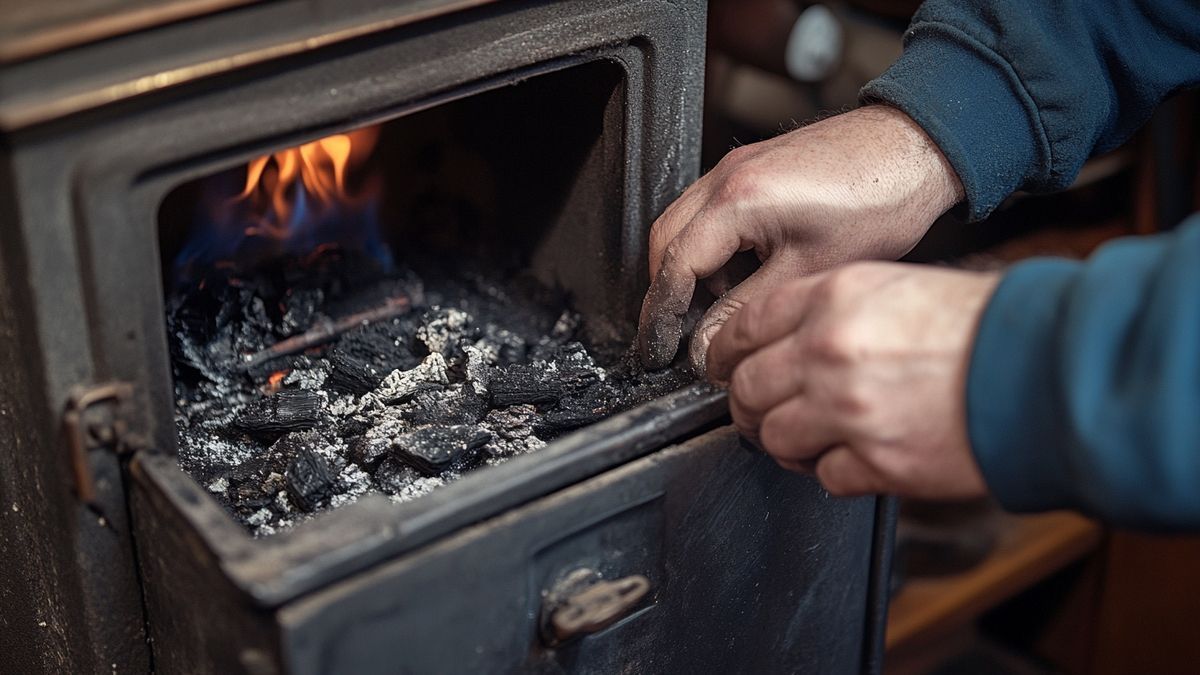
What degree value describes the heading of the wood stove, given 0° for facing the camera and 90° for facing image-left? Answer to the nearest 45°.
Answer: approximately 315°
